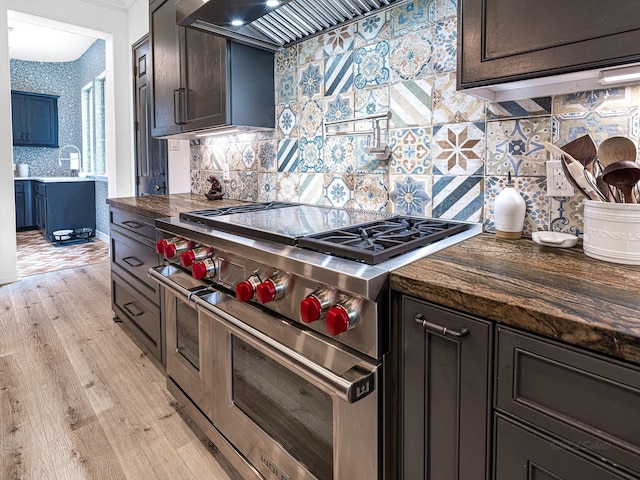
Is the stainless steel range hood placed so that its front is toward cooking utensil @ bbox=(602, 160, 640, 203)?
no

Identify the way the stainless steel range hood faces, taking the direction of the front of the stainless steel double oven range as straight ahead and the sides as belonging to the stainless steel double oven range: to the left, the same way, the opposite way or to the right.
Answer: the same way

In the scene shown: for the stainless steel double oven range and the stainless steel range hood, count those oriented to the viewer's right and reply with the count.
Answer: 0

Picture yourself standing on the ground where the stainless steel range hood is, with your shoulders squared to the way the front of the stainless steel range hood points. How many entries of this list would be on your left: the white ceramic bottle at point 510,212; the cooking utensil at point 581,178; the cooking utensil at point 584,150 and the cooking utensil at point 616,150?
4

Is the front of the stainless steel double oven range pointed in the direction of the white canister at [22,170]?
no

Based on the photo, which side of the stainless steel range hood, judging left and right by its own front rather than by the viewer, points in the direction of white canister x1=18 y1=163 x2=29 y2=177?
right

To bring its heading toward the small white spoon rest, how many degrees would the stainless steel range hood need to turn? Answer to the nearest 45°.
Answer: approximately 90° to its left

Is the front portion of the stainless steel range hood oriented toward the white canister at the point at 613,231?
no

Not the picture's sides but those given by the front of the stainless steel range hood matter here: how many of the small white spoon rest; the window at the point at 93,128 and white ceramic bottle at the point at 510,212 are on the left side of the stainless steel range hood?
2

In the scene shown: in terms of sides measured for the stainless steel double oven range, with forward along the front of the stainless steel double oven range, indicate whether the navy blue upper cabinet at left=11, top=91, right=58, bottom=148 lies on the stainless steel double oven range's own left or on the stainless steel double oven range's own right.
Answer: on the stainless steel double oven range's own right

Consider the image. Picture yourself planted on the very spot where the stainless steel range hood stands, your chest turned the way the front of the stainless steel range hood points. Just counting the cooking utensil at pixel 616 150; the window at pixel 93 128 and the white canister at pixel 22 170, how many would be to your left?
1

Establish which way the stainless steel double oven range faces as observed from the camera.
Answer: facing the viewer and to the left of the viewer
